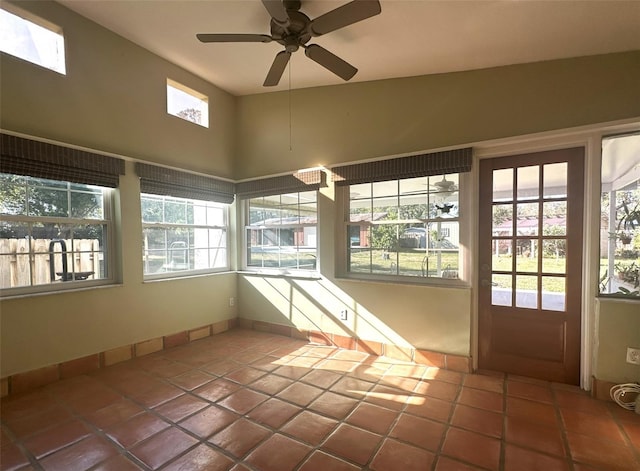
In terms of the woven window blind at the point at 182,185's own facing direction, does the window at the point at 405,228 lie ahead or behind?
ahead

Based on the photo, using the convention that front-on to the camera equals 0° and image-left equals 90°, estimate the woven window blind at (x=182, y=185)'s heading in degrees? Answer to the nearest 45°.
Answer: approximately 315°

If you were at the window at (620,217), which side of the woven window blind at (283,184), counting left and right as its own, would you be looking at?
left

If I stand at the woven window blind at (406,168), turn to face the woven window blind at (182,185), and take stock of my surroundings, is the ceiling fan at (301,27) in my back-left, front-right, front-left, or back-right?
front-left

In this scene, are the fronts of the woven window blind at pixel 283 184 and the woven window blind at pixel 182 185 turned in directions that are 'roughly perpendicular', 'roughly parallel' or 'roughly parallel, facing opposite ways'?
roughly perpendicular

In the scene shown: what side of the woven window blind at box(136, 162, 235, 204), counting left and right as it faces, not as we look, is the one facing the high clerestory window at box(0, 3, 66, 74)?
right

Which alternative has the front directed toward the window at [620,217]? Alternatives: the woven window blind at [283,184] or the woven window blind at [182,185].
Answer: the woven window blind at [182,185]

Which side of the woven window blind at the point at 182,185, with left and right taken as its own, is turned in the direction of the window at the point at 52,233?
right

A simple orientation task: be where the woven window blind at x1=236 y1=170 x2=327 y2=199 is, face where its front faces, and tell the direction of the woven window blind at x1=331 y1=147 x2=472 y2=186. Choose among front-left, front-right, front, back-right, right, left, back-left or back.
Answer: left

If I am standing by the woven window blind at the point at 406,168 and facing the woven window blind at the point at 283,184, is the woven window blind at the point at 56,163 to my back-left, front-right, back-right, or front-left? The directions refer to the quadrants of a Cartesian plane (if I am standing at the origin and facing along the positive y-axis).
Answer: front-left

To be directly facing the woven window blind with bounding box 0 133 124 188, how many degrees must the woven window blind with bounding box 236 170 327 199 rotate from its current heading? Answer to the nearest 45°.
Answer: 0° — it already faces it

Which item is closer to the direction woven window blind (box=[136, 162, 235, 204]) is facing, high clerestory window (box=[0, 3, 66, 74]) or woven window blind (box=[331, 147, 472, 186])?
the woven window blind

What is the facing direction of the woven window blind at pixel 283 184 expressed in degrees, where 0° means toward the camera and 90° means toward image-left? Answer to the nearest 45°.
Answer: approximately 45°

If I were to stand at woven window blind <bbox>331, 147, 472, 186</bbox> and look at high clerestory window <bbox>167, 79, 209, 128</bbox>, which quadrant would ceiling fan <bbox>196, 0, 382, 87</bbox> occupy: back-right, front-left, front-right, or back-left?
front-left

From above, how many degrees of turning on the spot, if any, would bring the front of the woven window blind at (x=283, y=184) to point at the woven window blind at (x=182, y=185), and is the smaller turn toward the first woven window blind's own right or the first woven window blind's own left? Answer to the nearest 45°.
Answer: approximately 45° to the first woven window blind's own right

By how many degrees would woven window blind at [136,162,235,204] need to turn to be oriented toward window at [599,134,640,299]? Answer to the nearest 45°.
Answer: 0° — it already faces it

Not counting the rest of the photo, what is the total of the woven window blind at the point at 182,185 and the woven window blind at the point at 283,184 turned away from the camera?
0

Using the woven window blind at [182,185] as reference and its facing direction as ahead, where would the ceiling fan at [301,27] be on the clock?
The ceiling fan is roughly at 1 o'clock from the woven window blind.
